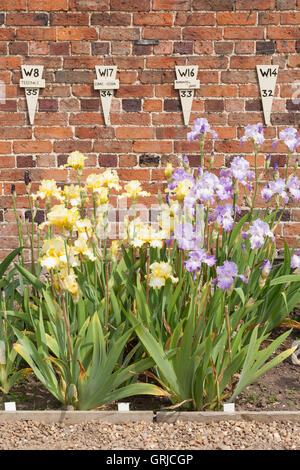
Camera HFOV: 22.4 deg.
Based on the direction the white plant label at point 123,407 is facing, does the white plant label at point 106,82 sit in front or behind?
behind

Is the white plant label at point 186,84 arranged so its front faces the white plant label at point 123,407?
yes
